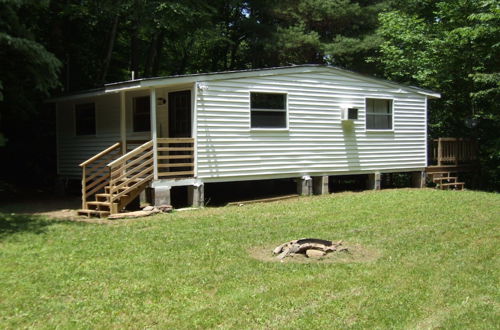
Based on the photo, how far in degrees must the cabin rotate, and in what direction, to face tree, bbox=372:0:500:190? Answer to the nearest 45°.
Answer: approximately 180°

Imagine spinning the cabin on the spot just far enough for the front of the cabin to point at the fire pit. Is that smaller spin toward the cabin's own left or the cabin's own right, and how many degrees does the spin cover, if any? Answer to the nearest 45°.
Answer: approximately 45° to the cabin's own left

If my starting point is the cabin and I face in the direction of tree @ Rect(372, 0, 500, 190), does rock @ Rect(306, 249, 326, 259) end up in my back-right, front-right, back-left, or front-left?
back-right

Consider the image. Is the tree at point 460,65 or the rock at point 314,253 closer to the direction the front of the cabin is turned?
the rock

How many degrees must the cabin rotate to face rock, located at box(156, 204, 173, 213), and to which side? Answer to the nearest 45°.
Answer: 0° — it already faces it

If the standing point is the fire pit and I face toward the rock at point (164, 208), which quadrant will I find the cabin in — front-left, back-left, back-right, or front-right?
front-right

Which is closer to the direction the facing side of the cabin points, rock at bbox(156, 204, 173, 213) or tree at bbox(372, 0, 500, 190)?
the rock

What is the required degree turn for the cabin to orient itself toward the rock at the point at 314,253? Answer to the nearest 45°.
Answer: approximately 45° to its left
